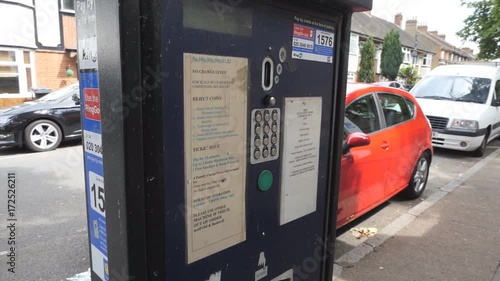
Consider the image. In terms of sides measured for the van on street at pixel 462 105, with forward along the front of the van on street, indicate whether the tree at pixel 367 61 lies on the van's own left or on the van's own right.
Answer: on the van's own right

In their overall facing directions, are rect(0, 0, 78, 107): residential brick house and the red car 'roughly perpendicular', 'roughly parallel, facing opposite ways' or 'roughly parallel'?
roughly perpendicular

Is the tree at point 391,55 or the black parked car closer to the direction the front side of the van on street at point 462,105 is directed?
the black parked car

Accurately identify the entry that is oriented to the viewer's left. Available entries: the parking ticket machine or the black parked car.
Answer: the black parked car

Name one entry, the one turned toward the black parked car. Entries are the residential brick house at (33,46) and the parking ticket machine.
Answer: the residential brick house

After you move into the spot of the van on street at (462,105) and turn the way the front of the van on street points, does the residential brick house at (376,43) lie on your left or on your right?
on your right

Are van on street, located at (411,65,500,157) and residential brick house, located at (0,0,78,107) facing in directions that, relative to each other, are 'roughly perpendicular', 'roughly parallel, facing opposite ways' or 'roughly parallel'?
roughly perpendicular

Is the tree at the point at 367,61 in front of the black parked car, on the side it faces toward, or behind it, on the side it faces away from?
behind

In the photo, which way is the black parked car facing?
to the viewer's left
